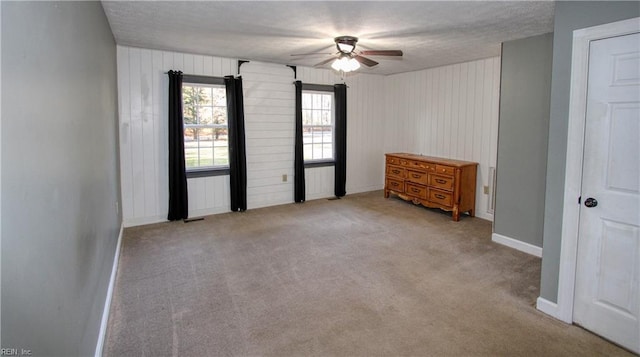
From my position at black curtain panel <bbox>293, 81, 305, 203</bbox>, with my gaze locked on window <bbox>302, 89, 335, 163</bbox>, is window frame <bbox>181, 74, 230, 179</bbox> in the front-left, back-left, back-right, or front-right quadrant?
back-left

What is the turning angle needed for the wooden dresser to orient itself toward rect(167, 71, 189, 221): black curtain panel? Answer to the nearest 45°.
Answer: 0° — it already faces it

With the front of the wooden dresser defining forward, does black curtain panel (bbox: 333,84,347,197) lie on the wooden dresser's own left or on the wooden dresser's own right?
on the wooden dresser's own right

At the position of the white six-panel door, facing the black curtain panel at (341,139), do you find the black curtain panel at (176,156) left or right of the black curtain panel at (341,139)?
left

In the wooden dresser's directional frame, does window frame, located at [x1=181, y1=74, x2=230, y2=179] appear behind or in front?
in front

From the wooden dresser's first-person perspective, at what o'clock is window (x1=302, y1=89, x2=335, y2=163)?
The window is roughly at 2 o'clock from the wooden dresser.

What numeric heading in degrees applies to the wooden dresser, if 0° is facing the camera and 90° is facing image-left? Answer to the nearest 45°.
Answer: approximately 45°

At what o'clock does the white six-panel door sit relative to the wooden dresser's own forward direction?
The white six-panel door is roughly at 10 o'clock from the wooden dresser.

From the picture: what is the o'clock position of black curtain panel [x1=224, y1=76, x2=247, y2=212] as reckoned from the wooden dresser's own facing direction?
The black curtain panel is roughly at 1 o'clock from the wooden dresser.
